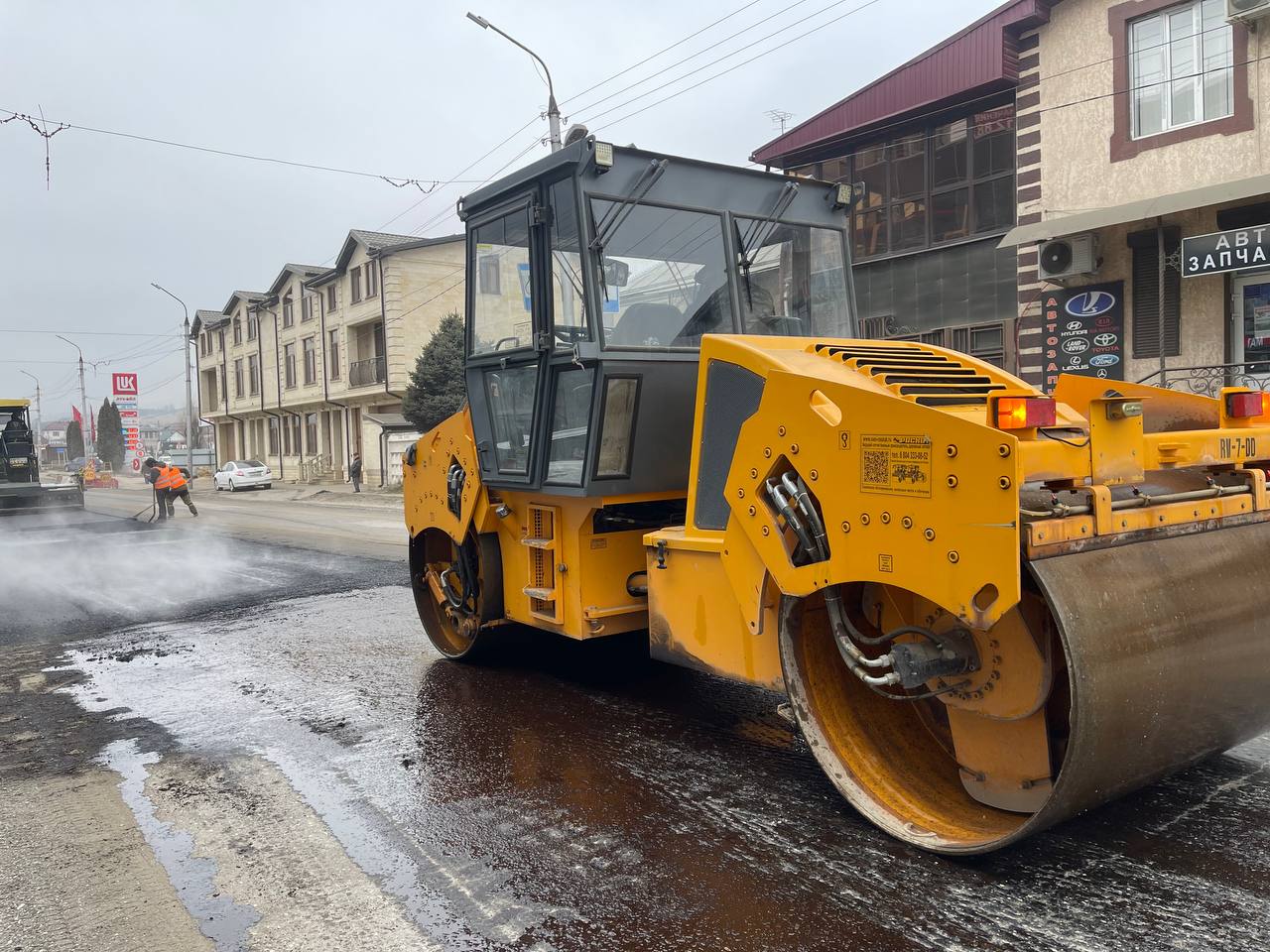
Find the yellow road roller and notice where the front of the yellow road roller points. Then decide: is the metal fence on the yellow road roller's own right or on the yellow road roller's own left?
on the yellow road roller's own right

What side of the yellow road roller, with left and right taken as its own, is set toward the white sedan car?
front

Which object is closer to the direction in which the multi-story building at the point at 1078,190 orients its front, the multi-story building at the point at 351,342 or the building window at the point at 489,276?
the building window

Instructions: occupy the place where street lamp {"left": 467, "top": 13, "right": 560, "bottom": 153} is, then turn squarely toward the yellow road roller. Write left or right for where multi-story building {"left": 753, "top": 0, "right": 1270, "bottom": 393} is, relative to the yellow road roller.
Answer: left

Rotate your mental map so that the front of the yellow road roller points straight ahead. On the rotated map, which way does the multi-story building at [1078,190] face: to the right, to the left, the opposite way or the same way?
to the left

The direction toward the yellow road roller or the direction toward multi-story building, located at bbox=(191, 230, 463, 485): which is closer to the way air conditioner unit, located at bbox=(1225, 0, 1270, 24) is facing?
the yellow road roller
